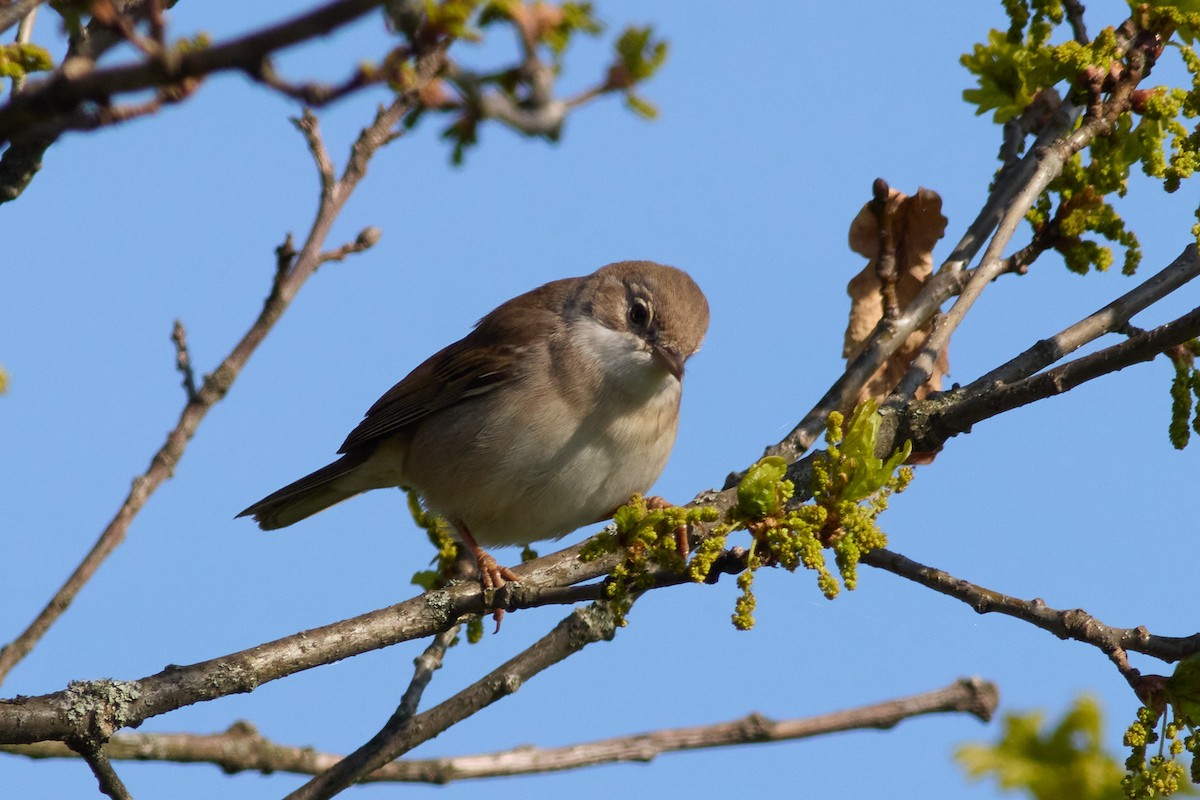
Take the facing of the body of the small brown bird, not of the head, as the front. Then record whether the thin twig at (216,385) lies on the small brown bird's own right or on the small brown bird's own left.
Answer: on the small brown bird's own right

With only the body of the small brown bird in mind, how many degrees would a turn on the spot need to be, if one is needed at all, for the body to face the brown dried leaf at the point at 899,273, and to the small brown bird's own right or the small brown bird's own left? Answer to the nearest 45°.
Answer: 0° — it already faces it

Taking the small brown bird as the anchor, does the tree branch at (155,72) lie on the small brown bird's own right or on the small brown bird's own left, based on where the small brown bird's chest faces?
on the small brown bird's own right

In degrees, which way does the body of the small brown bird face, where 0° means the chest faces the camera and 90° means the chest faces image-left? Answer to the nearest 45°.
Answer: approximately 315°
